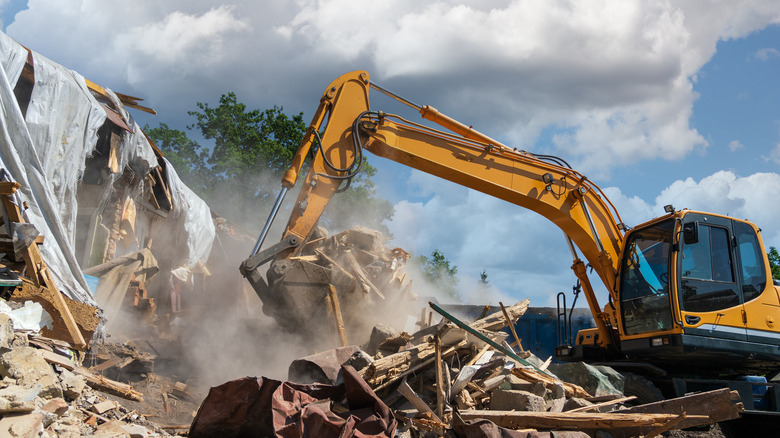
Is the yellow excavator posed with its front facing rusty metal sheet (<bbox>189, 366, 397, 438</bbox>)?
yes

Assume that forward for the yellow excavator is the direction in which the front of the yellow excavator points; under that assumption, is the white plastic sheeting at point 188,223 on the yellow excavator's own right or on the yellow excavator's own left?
on the yellow excavator's own right

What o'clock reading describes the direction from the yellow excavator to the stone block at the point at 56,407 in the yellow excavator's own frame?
The stone block is roughly at 12 o'clock from the yellow excavator.

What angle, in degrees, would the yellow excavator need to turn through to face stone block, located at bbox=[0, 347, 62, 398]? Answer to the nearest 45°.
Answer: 0° — it already faces it

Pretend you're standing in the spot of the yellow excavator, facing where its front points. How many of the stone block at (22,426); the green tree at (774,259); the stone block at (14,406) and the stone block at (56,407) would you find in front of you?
3

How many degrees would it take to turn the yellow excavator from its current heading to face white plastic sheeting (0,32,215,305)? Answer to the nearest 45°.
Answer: approximately 45° to its right

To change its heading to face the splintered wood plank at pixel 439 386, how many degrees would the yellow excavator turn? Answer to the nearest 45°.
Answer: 0° — it already faces it

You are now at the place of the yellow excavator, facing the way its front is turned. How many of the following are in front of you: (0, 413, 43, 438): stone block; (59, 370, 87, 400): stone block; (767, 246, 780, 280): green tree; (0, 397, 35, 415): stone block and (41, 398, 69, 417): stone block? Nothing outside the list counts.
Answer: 4

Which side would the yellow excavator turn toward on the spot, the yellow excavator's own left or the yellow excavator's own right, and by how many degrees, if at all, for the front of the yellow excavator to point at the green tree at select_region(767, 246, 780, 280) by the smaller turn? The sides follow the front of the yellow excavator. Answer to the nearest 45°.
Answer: approximately 180°

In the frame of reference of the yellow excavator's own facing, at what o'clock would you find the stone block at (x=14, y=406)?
The stone block is roughly at 12 o'clock from the yellow excavator.

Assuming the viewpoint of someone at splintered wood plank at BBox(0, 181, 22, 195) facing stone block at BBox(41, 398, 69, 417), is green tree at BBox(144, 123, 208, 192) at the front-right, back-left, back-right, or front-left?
back-left

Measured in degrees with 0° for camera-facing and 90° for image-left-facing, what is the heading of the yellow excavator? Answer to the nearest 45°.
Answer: approximately 45°
